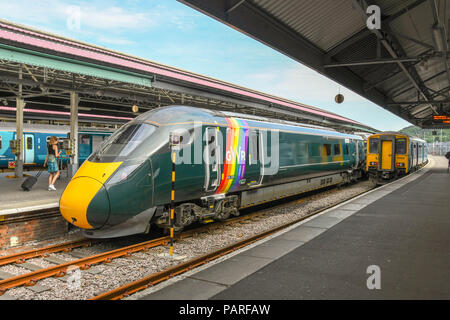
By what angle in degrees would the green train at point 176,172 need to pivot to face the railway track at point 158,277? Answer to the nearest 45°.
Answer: approximately 45° to its left

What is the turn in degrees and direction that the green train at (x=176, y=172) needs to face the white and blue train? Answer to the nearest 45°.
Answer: approximately 90° to its right

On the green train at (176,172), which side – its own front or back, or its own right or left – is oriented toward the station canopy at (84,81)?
right

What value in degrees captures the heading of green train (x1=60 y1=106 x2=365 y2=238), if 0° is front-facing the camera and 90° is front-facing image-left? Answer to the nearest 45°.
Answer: approximately 45°
